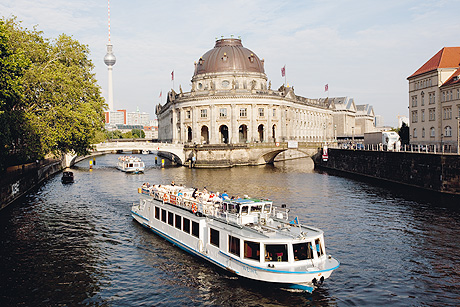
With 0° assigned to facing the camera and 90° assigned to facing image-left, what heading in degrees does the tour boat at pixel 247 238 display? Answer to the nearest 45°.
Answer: approximately 315°
